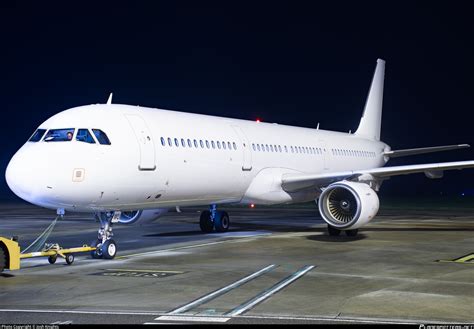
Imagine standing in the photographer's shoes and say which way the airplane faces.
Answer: facing the viewer and to the left of the viewer
